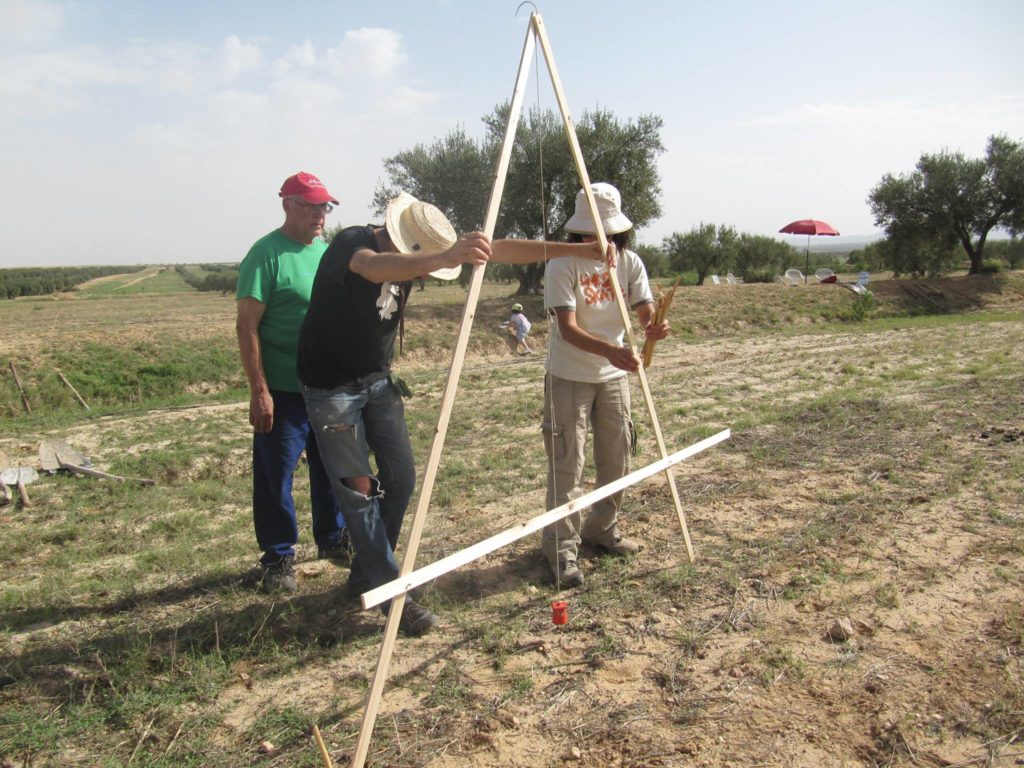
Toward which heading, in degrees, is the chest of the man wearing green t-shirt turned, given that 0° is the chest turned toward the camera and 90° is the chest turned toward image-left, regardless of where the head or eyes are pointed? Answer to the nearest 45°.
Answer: approximately 315°

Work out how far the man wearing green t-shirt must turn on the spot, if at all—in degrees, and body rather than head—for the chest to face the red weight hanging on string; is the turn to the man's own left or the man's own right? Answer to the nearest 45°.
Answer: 0° — they already face it

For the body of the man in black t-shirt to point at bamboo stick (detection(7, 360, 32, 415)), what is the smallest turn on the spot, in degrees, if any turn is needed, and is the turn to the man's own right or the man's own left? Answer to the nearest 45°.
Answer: approximately 180°

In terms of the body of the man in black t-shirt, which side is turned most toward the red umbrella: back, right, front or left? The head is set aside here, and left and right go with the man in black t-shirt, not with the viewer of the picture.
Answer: left

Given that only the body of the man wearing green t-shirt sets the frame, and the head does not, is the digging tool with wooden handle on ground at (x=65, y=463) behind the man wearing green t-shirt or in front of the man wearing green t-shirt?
behind

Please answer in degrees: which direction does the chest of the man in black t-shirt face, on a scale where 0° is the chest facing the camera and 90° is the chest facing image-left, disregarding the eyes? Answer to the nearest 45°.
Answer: approximately 315°

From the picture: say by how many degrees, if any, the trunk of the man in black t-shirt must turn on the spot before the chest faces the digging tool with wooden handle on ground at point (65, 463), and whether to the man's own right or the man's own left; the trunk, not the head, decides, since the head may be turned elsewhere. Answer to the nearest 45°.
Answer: approximately 180°

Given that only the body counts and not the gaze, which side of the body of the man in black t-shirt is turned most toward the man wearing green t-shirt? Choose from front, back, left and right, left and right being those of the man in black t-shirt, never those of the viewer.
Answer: back

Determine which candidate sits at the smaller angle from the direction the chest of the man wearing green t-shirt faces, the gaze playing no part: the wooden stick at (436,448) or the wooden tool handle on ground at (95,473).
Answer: the wooden stick
